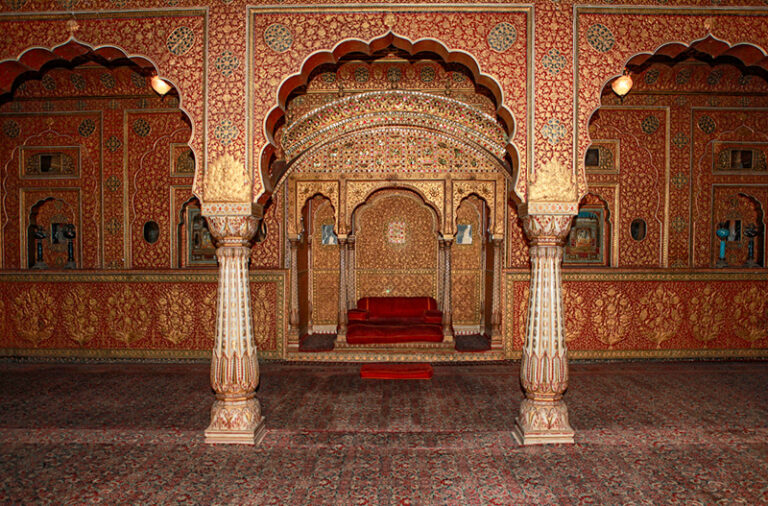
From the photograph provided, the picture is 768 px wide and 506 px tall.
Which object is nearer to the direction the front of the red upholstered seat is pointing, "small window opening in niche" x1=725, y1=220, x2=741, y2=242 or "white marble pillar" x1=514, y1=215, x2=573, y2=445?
the white marble pillar

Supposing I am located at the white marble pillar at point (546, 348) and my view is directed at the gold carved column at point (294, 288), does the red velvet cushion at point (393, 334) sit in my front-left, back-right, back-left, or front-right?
front-right

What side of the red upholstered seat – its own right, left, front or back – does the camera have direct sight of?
front

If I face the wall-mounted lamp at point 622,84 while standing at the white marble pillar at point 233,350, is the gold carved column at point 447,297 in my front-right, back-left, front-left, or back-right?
front-left

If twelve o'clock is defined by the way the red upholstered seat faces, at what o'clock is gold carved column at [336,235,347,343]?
The gold carved column is roughly at 3 o'clock from the red upholstered seat.

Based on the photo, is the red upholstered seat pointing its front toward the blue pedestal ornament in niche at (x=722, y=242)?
no

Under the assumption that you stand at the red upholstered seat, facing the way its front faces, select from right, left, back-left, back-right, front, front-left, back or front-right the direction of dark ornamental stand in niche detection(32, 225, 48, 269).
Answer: right

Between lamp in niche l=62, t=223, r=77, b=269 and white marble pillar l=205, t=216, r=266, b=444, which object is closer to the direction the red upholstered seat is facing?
the white marble pillar

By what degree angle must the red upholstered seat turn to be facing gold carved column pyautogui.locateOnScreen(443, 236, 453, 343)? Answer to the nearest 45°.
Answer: approximately 90° to its left

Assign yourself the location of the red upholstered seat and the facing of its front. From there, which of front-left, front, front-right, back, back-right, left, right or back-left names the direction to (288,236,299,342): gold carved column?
right

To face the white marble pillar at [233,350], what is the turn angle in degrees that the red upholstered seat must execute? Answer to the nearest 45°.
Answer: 0° — it already faces it

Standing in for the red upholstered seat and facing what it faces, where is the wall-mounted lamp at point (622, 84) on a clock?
The wall-mounted lamp is roughly at 10 o'clock from the red upholstered seat.

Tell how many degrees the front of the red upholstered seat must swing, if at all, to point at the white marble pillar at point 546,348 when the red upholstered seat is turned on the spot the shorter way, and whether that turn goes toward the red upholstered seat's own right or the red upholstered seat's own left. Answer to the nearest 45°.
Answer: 0° — it already faces it

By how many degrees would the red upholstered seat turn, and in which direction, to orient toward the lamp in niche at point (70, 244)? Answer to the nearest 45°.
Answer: approximately 90° to its right

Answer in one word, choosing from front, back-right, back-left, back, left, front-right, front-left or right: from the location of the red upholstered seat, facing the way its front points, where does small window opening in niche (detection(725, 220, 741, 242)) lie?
left

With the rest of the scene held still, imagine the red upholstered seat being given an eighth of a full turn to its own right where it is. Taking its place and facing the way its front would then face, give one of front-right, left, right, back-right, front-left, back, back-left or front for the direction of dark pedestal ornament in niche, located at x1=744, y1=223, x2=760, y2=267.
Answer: back-left

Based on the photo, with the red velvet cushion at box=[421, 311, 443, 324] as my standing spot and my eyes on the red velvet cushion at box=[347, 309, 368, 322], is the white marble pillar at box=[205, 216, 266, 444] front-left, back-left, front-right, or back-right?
front-left
